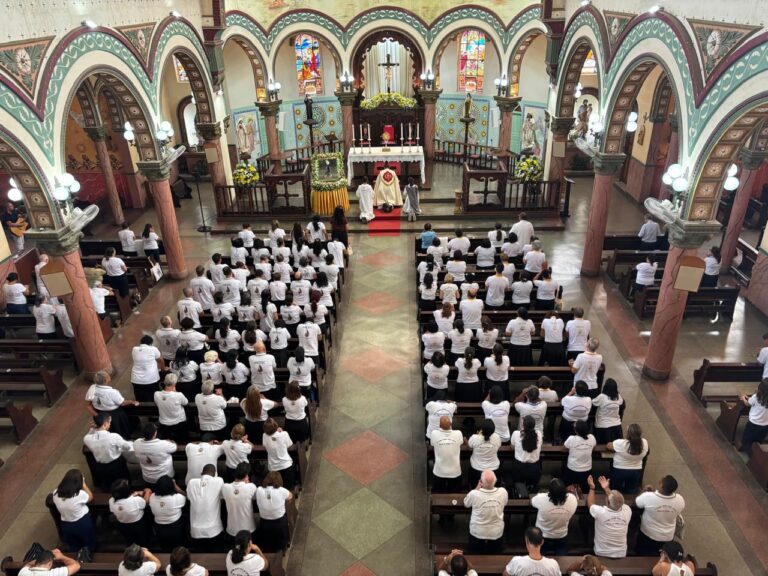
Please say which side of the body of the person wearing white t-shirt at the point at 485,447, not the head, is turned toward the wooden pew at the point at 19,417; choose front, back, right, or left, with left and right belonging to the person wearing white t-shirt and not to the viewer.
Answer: left

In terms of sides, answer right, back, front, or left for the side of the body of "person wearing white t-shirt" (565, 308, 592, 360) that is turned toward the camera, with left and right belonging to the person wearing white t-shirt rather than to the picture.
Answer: back

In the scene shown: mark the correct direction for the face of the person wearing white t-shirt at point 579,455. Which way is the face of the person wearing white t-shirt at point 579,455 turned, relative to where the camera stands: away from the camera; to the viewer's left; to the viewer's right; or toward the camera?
away from the camera

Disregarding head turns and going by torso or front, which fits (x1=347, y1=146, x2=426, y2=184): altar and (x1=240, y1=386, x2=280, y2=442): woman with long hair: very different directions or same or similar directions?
very different directions

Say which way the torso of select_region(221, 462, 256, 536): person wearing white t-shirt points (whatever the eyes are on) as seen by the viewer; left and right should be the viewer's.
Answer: facing away from the viewer

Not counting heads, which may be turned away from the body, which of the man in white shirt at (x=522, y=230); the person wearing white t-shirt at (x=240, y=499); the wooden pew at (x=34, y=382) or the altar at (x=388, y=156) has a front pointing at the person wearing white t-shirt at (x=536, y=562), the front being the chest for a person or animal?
the altar

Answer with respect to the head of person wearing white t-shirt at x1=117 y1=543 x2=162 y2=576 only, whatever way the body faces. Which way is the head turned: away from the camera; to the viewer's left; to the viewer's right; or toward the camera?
away from the camera

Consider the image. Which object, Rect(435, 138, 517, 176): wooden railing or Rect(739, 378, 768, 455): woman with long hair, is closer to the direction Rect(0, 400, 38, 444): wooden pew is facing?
the wooden railing

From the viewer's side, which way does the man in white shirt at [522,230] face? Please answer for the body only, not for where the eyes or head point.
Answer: away from the camera

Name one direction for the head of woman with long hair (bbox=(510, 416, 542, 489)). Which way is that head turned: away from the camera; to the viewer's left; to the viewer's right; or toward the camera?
away from the camera

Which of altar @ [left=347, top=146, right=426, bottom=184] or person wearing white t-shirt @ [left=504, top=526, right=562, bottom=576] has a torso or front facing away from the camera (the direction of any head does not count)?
the person wearing white t-shirt

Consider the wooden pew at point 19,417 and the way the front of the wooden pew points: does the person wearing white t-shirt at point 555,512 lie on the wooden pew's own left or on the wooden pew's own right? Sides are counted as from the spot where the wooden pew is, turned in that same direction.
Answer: on the wooden pew's own right

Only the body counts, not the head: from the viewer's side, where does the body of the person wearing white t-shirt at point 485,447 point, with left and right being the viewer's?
facing away from the viewer
